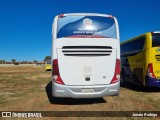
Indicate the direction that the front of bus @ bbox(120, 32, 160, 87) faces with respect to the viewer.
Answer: facing away from the viewer and to the left of the viewer

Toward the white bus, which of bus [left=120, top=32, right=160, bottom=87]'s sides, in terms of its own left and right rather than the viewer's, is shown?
left

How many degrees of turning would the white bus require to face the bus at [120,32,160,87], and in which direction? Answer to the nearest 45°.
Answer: approximately 45° to its right

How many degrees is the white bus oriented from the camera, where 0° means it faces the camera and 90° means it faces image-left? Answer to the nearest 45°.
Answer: approximately 180°
